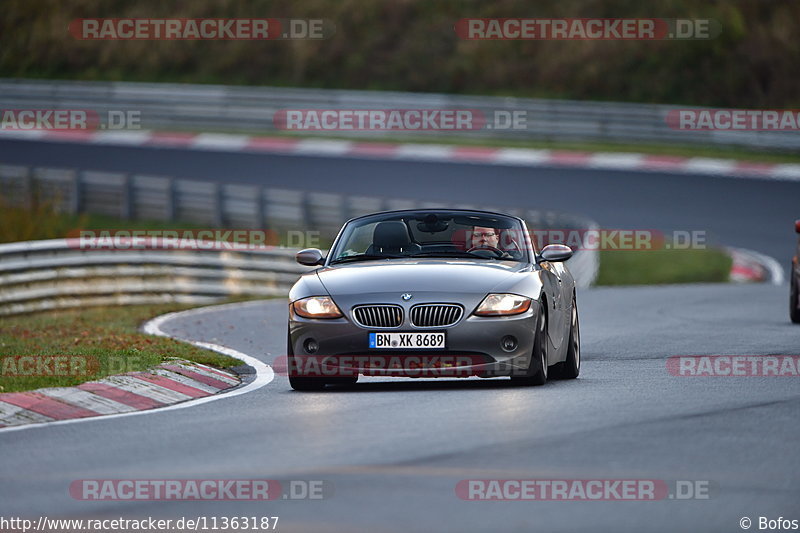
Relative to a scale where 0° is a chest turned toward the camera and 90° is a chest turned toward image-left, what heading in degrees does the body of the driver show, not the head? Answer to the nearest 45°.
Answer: approximately 0°

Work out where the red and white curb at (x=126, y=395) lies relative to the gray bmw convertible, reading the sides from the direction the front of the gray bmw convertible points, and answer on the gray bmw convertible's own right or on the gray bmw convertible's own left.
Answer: on the gray bmw convertible's own right

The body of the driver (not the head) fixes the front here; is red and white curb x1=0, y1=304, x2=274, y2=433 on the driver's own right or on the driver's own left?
on the driver's own right

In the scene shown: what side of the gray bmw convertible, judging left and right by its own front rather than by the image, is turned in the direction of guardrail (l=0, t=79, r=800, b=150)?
back

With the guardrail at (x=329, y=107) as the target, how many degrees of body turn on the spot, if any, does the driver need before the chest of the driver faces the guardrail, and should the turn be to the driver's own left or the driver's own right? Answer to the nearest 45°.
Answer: approximately 180°

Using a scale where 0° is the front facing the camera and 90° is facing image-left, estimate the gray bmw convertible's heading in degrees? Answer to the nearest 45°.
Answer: approximately 0°
